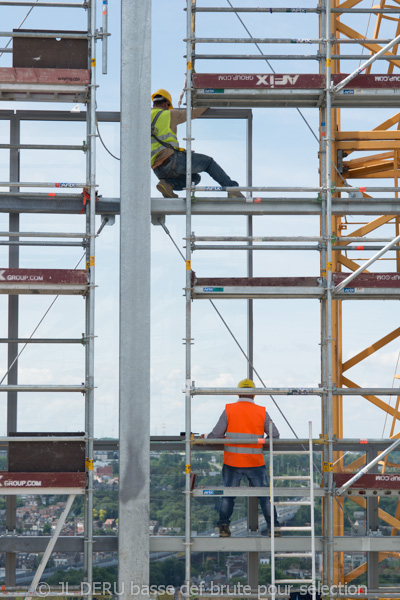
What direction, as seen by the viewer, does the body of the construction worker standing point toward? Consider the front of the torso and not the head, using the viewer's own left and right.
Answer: facing away from the viewer

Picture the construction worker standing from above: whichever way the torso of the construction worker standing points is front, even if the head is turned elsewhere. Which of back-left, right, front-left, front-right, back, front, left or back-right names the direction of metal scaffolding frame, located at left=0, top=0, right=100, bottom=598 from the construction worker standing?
left

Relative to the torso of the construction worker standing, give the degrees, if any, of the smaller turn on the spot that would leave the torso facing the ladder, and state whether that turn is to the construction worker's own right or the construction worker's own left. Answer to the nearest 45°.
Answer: approximately 135° to the construction worker's own right
